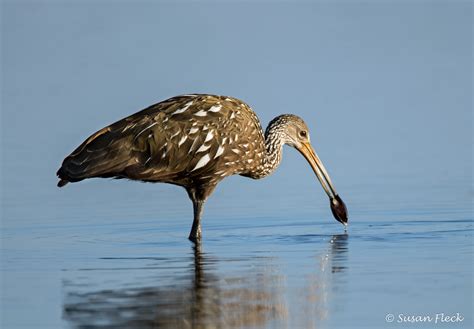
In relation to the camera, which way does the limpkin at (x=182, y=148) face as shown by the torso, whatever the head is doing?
to the viewer's right
